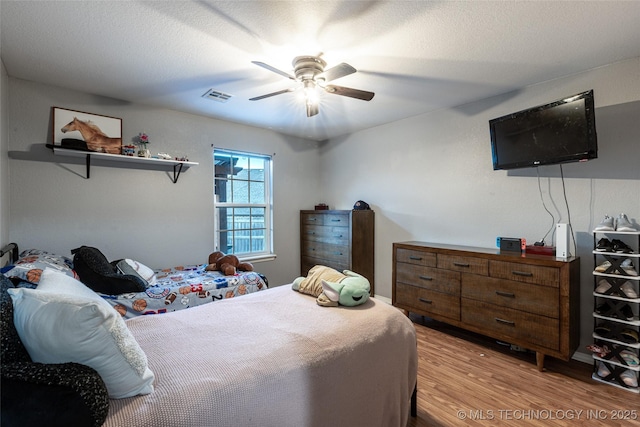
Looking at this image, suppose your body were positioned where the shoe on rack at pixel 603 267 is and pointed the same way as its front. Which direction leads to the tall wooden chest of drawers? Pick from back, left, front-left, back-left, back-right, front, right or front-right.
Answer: front-right

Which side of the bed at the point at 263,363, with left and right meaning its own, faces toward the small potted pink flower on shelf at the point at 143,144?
left

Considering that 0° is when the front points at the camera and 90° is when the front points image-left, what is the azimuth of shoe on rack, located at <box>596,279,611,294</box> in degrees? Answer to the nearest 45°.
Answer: approximately 45°

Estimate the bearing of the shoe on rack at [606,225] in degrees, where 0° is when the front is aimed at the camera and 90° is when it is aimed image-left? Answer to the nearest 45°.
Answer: approximately 45°

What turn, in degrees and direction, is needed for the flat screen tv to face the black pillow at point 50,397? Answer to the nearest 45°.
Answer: approximately 45° to its left

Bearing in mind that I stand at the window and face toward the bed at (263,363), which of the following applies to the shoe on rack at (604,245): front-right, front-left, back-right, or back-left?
front-left

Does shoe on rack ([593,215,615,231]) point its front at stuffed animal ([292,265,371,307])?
yes

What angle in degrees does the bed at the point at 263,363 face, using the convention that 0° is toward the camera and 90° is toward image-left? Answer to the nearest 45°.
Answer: approximately 225°

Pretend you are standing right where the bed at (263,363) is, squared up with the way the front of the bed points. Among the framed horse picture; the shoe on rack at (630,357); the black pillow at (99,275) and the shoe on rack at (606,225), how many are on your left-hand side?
2

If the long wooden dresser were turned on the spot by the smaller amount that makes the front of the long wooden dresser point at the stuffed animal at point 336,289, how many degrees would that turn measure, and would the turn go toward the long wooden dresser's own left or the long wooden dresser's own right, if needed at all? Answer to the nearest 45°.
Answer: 0° — it already faces it
